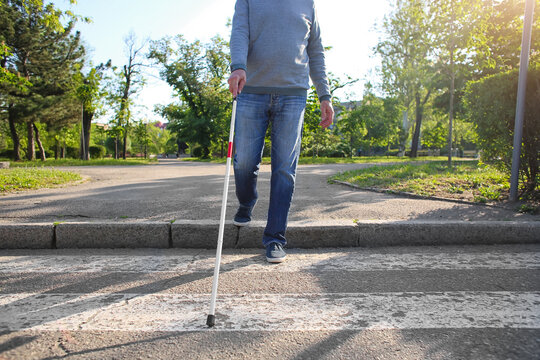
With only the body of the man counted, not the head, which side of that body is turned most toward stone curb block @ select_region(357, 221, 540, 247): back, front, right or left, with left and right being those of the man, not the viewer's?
left

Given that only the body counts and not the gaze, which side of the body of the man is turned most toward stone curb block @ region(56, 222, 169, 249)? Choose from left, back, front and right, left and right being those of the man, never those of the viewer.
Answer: right

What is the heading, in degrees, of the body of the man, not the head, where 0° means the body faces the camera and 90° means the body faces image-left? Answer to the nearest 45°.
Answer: approximately 0°

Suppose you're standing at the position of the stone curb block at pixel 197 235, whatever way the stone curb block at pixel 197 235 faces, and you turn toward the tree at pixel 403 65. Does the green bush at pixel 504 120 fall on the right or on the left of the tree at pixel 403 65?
right

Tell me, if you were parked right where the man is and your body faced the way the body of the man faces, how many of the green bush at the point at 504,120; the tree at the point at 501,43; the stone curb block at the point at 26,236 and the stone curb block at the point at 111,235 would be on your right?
2

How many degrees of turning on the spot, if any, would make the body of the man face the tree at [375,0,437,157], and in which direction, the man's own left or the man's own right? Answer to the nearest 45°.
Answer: approximately 180°

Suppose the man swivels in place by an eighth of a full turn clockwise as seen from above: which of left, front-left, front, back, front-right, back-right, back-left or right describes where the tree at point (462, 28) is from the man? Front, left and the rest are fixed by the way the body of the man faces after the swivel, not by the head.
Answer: back

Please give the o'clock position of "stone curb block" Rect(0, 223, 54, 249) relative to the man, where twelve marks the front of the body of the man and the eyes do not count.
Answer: The stone curb block is roughly at 3 o'clock from the man.

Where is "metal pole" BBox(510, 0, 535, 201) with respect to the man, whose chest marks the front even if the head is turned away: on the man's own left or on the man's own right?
on the man's own left

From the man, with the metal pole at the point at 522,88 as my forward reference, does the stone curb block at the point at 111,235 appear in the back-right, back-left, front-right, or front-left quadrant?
back-left

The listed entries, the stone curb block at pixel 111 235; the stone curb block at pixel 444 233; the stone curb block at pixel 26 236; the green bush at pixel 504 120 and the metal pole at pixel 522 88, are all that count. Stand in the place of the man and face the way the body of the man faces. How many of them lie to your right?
2
